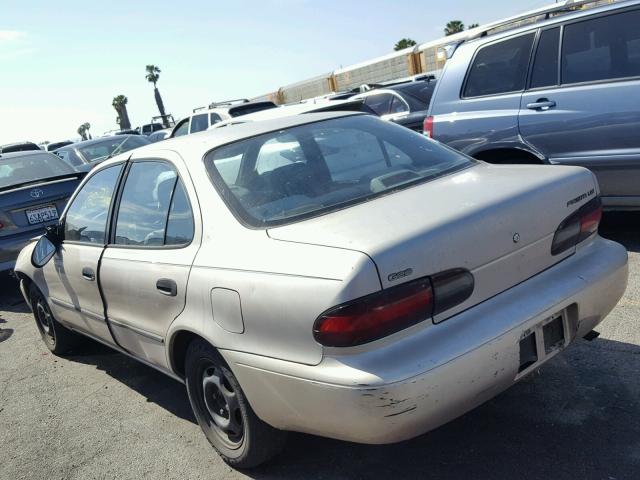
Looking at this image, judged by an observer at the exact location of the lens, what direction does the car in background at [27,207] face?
facing away from the viewer and to the left of the viewer

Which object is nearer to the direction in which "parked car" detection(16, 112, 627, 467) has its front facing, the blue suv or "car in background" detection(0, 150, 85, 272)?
the car in background

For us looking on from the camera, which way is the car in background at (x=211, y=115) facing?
facing away from the viewer and to the left of the viewer

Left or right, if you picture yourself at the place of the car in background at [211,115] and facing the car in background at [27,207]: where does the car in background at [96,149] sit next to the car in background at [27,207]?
right

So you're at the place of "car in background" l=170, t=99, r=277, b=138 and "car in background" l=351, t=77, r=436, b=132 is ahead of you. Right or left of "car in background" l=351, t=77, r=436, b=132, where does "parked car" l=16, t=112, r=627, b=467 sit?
right

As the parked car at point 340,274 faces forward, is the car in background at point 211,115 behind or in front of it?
in front

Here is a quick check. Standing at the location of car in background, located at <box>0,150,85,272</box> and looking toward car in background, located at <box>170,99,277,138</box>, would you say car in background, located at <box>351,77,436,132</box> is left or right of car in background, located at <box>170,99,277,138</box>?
right

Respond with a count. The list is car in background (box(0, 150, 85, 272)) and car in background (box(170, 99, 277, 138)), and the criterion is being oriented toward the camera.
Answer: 0

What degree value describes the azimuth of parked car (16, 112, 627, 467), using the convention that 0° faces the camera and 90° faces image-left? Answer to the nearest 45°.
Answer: approximately 135°

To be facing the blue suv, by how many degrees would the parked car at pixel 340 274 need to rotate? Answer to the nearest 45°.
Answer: approximately 90° to its right

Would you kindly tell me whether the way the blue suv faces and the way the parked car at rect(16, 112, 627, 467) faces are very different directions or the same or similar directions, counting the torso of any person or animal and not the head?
very different directions
